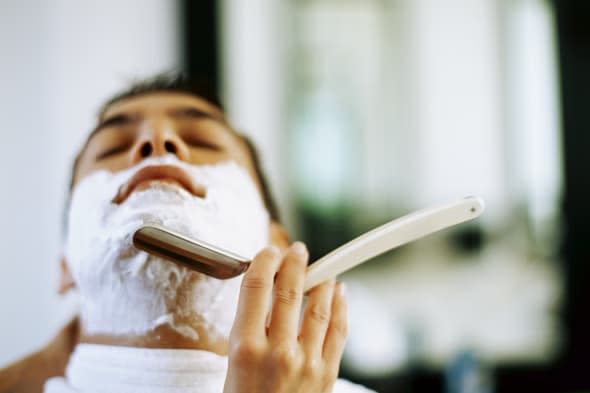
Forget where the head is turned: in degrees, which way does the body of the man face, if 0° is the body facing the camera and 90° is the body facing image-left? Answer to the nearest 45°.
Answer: approximately 0°
